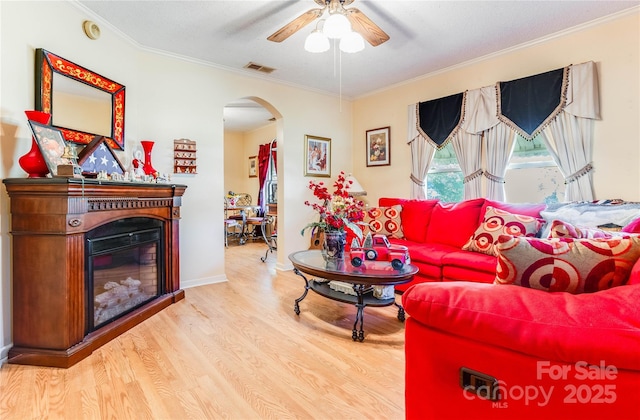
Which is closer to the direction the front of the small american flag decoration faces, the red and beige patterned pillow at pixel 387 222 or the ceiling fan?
the ceiling fan

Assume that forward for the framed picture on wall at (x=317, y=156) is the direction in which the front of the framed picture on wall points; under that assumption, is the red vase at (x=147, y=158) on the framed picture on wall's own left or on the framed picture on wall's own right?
on the framed picture on wall's own right

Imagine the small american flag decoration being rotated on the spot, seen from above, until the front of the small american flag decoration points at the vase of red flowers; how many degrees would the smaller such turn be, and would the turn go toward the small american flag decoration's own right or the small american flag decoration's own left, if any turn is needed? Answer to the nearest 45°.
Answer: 0° — it already faces it

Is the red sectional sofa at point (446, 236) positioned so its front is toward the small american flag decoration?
yes

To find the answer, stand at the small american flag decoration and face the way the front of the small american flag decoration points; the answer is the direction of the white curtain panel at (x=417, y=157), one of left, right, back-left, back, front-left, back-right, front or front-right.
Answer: front-left

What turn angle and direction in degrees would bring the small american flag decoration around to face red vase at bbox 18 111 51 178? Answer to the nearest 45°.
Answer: approximately 90° to its right

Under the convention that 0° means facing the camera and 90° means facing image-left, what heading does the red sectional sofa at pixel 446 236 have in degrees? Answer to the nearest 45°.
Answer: approximately 45°

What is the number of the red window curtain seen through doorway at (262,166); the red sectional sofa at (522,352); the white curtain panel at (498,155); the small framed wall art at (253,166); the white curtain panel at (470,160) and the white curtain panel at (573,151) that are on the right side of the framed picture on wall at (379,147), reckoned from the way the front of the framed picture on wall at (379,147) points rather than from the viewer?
2
